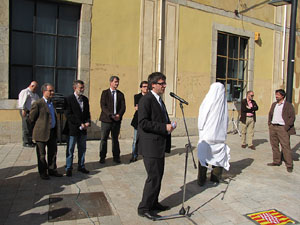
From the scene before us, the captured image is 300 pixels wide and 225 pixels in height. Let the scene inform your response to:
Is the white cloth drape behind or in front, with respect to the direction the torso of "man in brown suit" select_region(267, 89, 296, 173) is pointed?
in front

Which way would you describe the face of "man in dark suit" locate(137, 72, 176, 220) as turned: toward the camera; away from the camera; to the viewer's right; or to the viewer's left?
to the viewer's right

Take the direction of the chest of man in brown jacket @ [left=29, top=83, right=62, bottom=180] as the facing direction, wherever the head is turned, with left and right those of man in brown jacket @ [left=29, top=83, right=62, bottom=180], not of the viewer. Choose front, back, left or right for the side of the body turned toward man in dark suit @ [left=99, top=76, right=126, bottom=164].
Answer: left

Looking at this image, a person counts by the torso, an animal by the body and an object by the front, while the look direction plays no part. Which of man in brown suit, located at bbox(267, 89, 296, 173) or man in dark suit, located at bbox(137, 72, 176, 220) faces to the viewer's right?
man in dark suit, located at bbox(137, 72, 176, 220)

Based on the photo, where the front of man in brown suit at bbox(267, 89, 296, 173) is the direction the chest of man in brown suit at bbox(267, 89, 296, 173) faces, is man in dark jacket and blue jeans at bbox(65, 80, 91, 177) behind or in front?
in front

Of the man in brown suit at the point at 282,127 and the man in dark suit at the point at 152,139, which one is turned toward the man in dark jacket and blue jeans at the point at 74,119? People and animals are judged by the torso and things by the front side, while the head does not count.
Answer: the man in brown suit at the point at 282,127

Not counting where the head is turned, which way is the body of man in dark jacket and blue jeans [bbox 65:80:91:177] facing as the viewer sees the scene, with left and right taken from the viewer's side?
facing the viewer and to the right of the viewer

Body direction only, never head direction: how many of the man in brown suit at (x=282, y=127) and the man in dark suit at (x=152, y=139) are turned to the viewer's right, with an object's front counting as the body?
1
